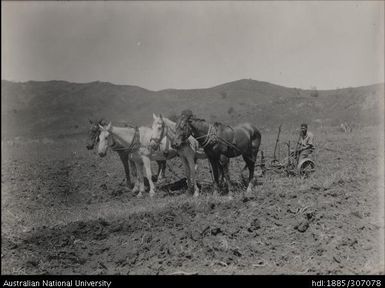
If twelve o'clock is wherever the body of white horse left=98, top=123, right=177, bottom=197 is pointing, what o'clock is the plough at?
The plough is roughly at 6 o'clock from the white horse.

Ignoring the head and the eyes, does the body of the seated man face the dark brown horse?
yes

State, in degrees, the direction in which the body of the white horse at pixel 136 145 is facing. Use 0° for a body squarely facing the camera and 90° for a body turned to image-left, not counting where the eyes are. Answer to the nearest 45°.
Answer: approximately 90°

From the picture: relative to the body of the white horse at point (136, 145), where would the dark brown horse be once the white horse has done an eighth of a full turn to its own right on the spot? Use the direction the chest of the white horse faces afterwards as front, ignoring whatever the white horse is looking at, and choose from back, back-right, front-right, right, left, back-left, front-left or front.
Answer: back

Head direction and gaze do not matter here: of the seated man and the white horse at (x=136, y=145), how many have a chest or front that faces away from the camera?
0

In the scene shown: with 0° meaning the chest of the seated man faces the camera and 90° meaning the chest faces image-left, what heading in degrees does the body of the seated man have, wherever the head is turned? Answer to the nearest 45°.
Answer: approximately 45°
